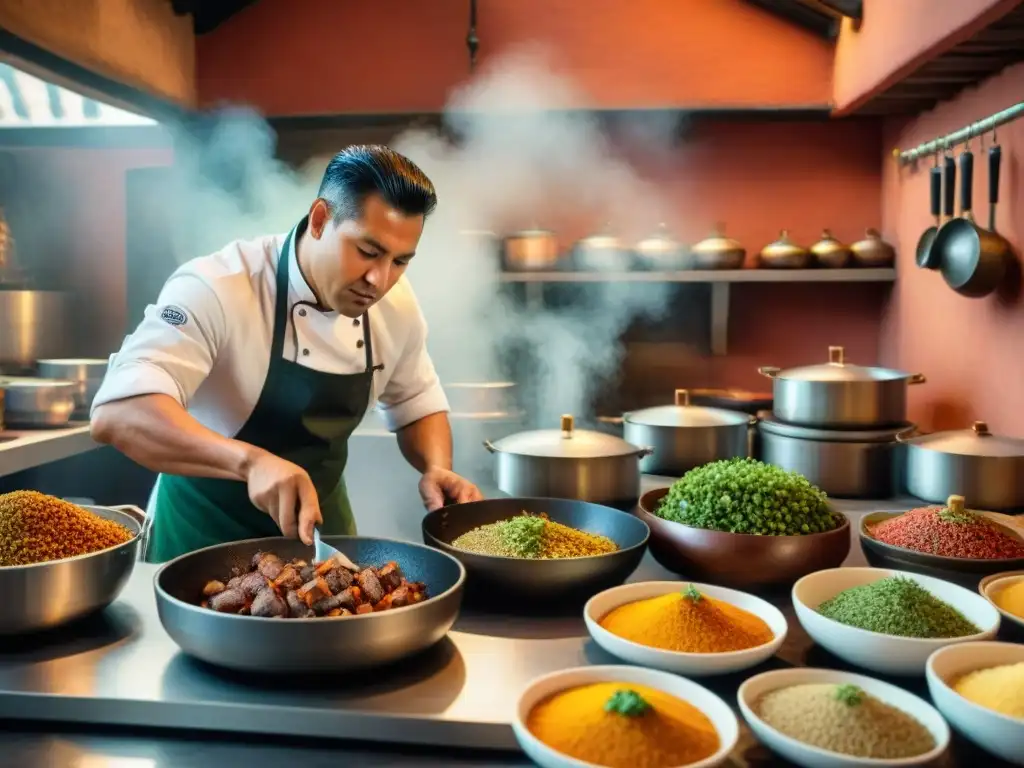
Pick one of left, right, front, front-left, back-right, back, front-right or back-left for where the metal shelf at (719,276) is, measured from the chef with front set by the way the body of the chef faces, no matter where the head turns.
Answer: left

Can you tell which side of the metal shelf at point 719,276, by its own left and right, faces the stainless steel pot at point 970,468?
front

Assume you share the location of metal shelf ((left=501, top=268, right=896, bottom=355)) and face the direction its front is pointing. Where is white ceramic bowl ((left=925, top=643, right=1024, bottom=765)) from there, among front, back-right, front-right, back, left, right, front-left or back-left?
front

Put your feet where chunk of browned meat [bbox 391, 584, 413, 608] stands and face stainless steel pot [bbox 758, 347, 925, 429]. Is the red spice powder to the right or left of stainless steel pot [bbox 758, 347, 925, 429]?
right

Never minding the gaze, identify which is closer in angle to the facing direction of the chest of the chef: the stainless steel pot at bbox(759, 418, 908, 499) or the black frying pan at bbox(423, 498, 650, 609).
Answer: the black frying pan

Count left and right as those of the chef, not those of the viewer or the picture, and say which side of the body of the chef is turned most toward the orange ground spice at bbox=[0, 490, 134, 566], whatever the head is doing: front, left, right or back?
right

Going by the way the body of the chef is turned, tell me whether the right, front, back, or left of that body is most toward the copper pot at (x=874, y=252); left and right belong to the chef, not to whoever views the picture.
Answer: left

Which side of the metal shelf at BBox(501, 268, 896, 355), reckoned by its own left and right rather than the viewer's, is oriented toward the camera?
front

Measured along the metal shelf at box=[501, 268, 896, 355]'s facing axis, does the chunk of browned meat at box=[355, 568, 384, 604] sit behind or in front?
in front

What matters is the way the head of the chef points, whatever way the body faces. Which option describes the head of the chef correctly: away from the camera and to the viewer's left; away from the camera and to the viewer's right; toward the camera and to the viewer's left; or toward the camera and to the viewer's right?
toward the camera and to the viewer's right

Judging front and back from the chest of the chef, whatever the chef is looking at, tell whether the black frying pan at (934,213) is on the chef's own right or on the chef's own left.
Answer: on the chef's own left

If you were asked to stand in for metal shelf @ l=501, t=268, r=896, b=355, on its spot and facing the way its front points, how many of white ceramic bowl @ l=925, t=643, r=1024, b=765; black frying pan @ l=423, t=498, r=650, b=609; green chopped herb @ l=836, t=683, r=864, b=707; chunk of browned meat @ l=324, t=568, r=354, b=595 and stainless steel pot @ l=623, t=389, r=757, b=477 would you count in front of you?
5

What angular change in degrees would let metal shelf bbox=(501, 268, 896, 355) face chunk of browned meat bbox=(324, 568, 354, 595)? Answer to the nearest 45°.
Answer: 0° — it already faces it

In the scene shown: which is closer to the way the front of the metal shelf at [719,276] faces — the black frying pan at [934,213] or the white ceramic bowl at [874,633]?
the white ceramic bowl
